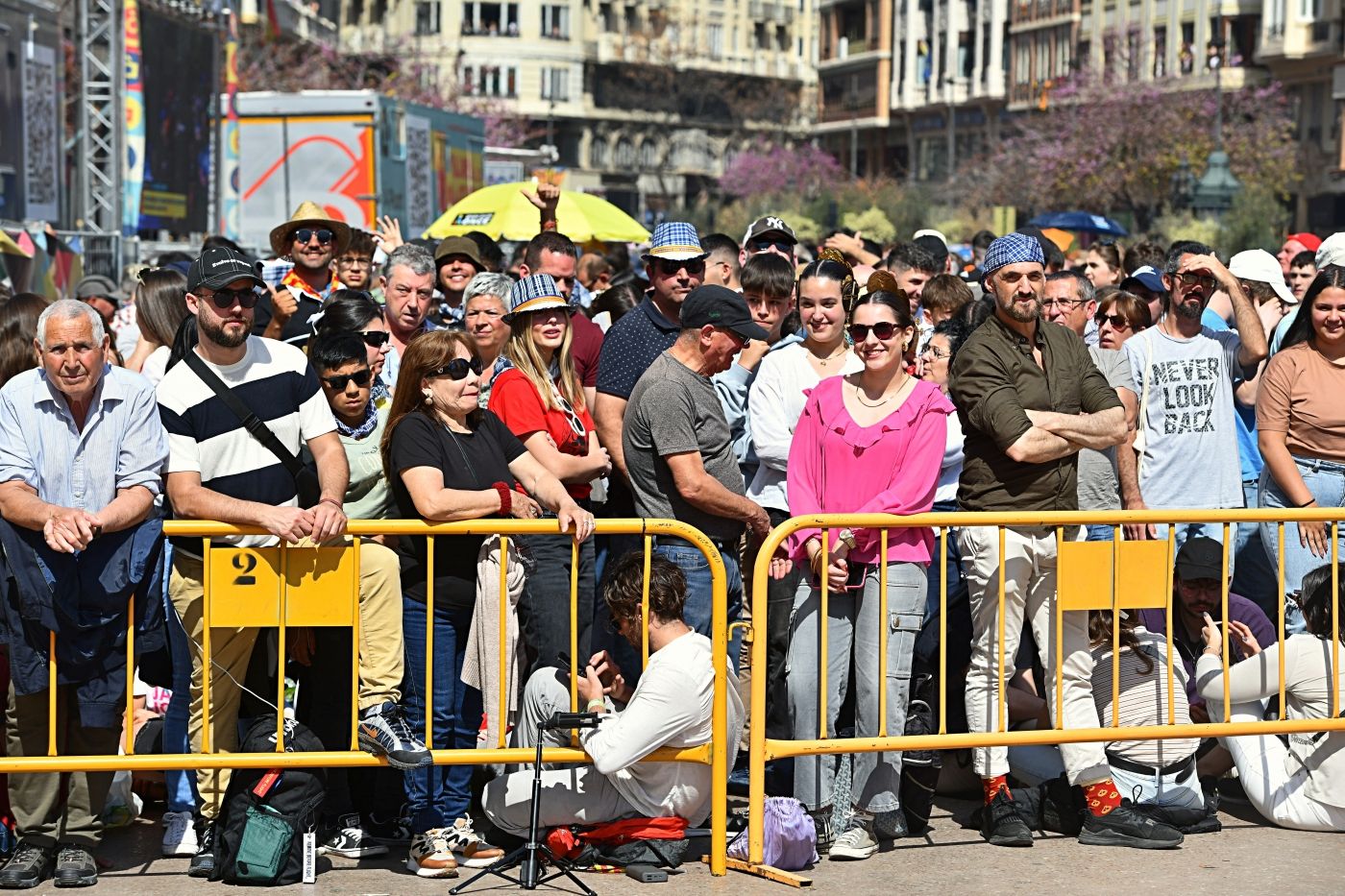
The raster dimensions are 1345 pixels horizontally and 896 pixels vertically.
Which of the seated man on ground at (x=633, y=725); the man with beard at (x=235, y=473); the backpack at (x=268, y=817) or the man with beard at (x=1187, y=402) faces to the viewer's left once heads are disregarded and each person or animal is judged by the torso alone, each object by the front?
the seated man on ground

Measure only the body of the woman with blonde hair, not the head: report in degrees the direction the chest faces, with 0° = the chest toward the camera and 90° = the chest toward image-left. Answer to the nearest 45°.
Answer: approximately 315°

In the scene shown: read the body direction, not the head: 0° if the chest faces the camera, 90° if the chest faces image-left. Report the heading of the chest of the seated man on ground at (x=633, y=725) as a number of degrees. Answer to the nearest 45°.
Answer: approximately 90°

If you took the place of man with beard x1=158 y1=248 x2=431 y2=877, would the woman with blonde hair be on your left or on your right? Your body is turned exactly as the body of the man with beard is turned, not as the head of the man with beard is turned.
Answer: on your left

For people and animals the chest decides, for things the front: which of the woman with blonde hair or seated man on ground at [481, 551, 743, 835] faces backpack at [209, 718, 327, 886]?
the seated man on ground

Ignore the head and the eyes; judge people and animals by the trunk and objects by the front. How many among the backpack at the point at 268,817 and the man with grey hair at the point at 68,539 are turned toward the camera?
2

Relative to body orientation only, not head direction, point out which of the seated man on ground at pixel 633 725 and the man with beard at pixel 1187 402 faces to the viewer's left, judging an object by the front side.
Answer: the seated man on ground

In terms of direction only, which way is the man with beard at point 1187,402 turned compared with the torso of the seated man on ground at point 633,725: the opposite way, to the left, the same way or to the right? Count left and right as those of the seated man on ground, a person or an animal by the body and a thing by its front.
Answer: to the left
